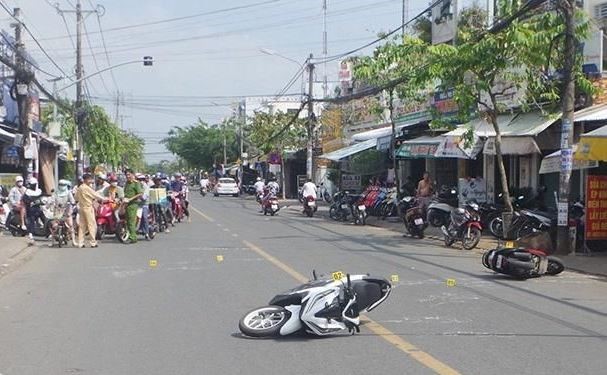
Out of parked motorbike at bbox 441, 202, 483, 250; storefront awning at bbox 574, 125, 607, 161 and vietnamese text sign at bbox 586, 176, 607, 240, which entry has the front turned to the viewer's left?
the storefront awning

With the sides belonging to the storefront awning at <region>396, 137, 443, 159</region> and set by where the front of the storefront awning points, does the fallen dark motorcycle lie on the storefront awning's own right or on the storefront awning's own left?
on the storefront awning's own left

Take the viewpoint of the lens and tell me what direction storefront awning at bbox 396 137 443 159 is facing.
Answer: facing the viewer and to the left of the viewer

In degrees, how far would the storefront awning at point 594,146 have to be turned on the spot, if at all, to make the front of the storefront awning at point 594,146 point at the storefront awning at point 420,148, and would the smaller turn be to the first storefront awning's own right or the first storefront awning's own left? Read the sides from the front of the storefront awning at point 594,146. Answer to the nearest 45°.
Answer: approximately 45° to the first storefront awning's own right

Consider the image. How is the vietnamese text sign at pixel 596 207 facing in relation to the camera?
toward the camera

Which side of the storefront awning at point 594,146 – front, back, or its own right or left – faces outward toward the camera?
left

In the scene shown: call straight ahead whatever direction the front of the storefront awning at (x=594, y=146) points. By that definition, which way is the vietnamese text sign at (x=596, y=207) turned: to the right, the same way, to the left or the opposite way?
to the left

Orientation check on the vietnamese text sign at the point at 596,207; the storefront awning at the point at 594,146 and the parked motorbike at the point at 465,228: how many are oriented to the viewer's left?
1

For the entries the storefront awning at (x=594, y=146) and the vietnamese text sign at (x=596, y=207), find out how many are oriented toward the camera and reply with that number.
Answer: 1

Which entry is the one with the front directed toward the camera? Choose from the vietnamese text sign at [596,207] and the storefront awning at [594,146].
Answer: the vietnamese text sign
